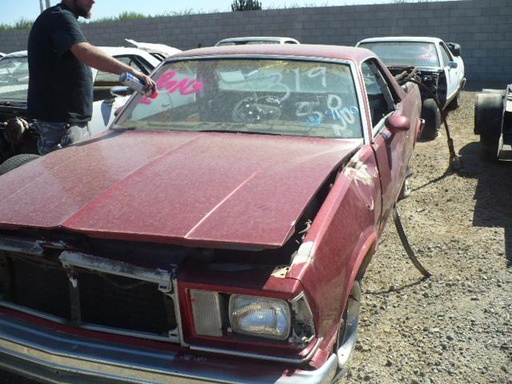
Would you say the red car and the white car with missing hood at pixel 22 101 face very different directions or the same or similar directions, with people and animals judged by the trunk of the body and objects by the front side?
same or similar directions

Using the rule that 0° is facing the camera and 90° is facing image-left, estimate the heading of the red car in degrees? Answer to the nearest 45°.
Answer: approximately 45°

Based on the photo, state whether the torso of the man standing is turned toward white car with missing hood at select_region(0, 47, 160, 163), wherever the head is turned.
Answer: no

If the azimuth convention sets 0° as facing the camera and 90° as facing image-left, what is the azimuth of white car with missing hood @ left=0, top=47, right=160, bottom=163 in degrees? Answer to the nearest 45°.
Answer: approximately 45°

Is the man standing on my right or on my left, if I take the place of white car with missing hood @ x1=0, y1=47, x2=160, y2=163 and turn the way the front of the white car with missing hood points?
on my left

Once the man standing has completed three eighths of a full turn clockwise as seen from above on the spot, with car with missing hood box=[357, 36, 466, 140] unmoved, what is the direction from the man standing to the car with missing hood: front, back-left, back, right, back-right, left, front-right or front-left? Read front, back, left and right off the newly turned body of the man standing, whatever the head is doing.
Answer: back

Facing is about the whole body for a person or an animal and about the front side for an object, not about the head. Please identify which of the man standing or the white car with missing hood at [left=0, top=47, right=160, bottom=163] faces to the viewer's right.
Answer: the man standing

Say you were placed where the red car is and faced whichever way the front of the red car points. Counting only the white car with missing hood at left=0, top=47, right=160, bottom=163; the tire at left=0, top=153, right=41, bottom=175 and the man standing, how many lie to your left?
0

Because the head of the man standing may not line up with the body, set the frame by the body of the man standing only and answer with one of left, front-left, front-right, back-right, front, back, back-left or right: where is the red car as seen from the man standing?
front

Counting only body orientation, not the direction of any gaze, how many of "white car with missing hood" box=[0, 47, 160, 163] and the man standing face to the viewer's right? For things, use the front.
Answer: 1

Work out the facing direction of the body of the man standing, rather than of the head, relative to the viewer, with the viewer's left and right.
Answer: facing to the right of the viewer

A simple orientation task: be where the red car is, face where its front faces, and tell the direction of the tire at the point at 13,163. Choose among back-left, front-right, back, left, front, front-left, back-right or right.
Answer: right

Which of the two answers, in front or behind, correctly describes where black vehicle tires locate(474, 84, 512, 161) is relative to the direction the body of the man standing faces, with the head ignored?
in front

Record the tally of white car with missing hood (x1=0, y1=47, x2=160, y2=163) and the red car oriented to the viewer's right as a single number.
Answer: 0

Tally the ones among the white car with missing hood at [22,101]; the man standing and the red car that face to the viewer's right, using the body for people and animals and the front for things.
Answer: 1
